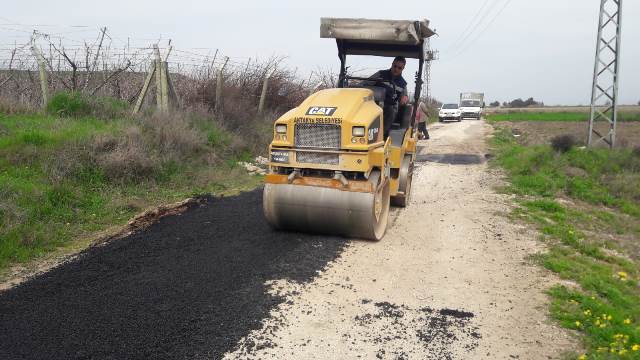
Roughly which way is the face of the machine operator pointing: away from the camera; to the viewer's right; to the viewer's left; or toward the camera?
toward the camera

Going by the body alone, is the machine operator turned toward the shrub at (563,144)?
no

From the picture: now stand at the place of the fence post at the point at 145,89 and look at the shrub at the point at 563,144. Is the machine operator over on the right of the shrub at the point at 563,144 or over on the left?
right

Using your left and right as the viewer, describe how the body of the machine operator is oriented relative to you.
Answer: facing the viewer and to the left of the viewer

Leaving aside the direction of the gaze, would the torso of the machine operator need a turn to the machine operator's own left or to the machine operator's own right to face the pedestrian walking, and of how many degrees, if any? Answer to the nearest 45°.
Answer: approximately 135° to the machine operator's own right

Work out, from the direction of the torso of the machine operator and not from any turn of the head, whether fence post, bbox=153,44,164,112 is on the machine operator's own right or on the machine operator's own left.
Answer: on the machine operator's own right

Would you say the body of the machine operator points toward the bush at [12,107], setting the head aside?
no

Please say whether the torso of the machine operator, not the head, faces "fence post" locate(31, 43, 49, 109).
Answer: no

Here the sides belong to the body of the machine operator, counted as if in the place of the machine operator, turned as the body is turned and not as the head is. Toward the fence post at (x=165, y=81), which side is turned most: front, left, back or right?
right

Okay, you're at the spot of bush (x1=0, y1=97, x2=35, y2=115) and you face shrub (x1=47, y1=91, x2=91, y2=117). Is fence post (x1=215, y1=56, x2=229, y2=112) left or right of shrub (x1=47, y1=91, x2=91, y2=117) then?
left

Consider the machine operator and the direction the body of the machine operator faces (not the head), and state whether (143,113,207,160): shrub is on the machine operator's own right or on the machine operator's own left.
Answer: on the machine operator's own right
